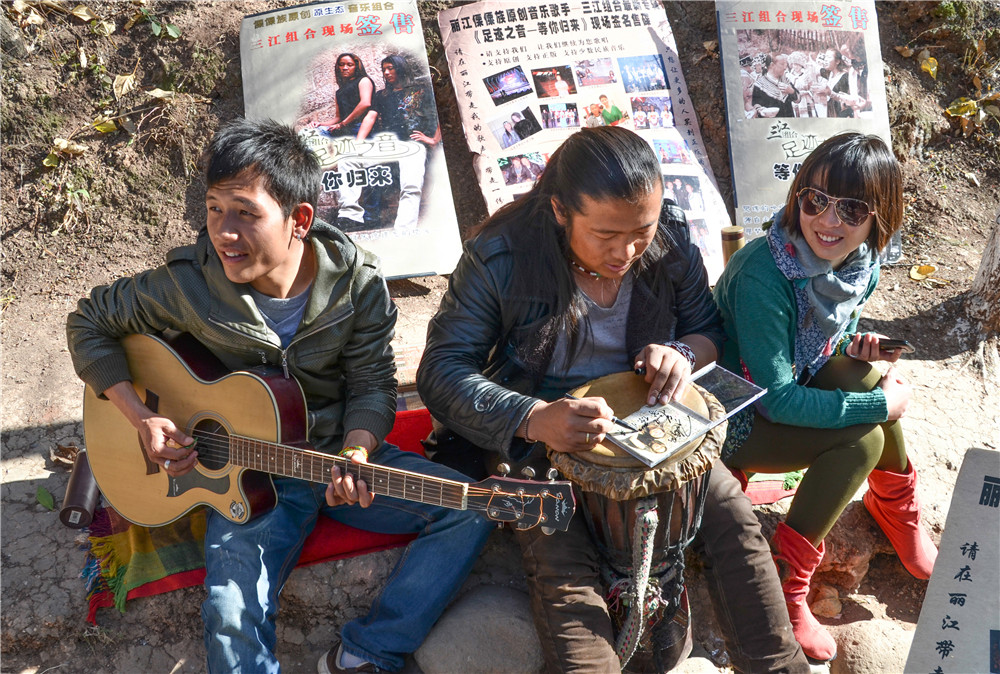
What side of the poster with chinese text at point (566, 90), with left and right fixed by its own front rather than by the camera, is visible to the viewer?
front

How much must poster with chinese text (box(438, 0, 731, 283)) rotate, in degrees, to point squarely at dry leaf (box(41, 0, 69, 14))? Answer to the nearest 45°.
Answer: approximately 90° to its right

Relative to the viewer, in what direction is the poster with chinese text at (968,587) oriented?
toward the camera

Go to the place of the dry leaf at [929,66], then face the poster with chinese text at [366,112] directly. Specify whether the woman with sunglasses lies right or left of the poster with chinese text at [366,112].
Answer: left

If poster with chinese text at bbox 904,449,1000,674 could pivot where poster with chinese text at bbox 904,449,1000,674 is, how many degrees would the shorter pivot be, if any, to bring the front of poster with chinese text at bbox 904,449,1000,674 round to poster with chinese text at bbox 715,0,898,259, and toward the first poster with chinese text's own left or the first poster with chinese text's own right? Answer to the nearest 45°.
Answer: approximately 180°

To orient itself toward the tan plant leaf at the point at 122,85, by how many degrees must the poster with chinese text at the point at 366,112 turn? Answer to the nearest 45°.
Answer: approximately 90° to its right

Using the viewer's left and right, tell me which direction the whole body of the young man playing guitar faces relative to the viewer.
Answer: facing the viewer

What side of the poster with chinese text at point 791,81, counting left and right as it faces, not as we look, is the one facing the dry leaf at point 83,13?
right

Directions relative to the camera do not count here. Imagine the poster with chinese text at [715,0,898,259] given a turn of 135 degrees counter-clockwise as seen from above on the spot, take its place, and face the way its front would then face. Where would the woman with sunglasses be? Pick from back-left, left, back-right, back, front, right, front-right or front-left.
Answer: back-right

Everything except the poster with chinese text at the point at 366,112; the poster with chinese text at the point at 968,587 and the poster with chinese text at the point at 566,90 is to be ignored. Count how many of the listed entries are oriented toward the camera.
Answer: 3

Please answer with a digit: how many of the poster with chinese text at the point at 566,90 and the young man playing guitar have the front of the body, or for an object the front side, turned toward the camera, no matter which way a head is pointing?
2

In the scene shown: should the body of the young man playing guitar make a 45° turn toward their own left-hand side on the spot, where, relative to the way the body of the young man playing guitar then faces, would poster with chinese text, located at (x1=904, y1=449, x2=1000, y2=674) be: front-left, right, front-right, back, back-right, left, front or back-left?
front

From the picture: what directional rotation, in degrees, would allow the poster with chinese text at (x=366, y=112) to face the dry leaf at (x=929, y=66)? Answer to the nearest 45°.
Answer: approximately 90° to its left

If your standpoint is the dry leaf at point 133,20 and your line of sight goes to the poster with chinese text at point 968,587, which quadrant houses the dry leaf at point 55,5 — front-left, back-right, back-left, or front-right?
back-right
